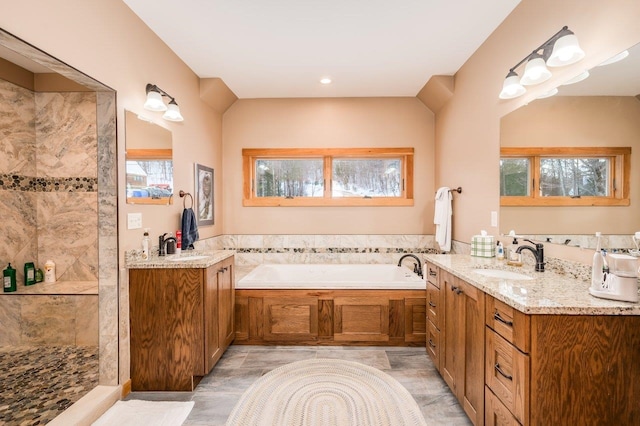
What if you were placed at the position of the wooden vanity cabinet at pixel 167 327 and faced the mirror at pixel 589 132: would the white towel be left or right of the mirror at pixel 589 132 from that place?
left

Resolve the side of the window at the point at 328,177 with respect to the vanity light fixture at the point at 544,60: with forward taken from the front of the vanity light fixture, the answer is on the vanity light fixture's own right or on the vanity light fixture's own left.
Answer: on the vanity light fixture's own right

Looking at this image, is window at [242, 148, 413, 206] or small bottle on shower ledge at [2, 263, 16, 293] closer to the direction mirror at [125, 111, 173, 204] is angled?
the window

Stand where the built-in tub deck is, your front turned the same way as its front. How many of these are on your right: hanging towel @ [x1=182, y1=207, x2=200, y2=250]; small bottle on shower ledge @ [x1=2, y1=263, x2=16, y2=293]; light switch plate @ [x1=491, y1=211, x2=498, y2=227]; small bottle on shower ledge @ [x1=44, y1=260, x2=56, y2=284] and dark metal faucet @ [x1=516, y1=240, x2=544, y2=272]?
3

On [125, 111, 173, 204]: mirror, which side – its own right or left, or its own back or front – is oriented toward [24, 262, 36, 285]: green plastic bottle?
back

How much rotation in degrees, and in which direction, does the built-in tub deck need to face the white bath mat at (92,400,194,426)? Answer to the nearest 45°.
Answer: approximately 45° to its right

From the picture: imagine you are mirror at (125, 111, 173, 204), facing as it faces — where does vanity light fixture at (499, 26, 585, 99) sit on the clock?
The vanity light fixture is roughly at 12 o'clock from the mirror.

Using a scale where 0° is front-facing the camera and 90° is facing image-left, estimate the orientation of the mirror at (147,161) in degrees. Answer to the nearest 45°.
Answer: approximately 315°

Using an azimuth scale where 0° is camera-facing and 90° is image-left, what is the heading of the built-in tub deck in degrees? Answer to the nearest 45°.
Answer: approximately 0°

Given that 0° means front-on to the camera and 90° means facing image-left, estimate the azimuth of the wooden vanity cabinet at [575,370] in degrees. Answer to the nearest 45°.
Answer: approximately 45°

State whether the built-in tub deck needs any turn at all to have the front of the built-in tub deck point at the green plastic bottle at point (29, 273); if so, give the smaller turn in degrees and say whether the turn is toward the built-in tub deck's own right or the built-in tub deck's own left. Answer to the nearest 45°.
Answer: approximately 90° to the built-in tub deck's own right

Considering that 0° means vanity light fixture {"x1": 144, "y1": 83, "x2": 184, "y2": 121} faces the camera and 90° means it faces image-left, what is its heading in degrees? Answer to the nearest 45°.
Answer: approximately 315°
